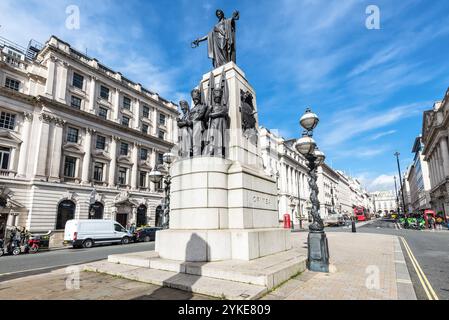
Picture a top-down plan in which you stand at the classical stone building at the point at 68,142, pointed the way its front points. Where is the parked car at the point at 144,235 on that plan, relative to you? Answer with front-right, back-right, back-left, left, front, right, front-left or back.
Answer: front

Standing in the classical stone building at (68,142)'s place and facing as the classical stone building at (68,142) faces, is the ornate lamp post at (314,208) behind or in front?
in front

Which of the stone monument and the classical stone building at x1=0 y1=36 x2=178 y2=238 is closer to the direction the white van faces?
the classical stone building

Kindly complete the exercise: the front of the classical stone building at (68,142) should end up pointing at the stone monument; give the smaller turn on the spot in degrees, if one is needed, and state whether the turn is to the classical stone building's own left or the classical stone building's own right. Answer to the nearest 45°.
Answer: approximately 45° to the classical stone building's own right

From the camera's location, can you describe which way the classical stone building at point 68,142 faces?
facing the viewer and to the right of the viewer

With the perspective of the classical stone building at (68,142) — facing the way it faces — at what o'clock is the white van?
The white van is roughly at 1 o'clock from the classical stone building.
